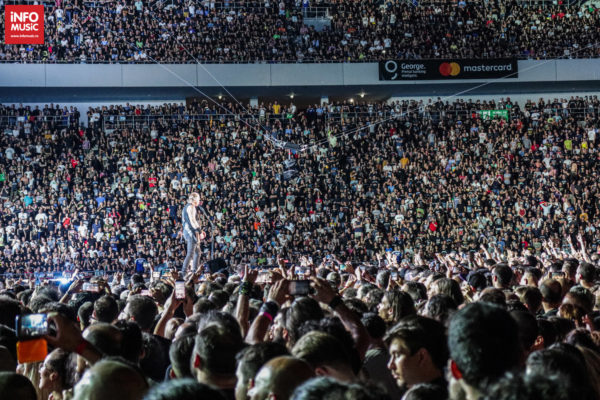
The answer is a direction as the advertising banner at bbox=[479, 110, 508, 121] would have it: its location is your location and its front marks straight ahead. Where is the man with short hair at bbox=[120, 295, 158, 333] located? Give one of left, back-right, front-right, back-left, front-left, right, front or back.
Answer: front

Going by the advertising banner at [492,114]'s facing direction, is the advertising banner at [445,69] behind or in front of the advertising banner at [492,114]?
behind

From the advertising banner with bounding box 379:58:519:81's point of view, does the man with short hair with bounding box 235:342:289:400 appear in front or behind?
in front

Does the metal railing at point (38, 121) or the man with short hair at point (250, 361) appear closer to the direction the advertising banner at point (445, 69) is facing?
the man with short hair

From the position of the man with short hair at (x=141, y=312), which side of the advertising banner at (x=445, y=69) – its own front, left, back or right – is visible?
front

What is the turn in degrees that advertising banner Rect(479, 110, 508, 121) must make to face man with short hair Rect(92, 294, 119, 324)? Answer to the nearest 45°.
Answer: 0° — it already faces them

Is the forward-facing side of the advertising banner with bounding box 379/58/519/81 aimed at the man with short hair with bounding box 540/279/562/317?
yes

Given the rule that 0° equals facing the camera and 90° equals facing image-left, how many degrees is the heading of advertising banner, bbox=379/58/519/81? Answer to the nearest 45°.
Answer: approximately 0°

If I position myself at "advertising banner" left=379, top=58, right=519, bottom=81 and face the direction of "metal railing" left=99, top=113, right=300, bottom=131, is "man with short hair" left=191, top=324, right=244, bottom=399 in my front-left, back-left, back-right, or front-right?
front-left

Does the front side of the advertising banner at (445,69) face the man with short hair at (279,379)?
yes

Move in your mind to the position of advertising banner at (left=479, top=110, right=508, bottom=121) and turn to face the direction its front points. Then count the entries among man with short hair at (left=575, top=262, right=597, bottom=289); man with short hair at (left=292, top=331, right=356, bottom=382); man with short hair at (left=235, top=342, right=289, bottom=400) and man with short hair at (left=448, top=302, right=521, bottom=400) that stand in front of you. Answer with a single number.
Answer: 4

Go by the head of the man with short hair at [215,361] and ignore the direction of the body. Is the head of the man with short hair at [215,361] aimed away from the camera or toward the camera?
away from the camera

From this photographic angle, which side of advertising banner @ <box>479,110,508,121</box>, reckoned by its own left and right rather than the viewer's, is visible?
front

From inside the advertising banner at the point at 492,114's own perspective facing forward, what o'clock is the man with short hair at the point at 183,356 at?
The man with short hair is roughly at 12 o'clock from the advertising banner.

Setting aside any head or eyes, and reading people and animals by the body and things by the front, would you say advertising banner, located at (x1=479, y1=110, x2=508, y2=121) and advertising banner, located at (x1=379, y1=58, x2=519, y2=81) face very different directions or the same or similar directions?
same or similar directions

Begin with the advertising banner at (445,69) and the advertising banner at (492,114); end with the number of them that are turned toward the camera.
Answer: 2

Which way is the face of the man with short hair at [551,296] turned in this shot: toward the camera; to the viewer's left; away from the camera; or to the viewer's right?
away from the camera

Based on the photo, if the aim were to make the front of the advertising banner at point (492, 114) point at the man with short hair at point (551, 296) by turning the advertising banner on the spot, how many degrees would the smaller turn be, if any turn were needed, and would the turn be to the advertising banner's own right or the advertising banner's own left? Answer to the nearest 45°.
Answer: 0° — it already faces them

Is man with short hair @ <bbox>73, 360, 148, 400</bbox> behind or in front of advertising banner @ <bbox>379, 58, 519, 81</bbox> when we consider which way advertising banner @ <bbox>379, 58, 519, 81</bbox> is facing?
in front

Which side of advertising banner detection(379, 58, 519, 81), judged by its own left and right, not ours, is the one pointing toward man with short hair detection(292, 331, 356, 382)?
front

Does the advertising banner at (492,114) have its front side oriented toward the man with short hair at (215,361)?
yes

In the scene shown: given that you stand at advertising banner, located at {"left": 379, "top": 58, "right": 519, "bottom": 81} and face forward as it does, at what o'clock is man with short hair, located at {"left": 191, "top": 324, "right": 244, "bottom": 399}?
The man with short hair is roughly at 12 o'clock from the advertising banner.
